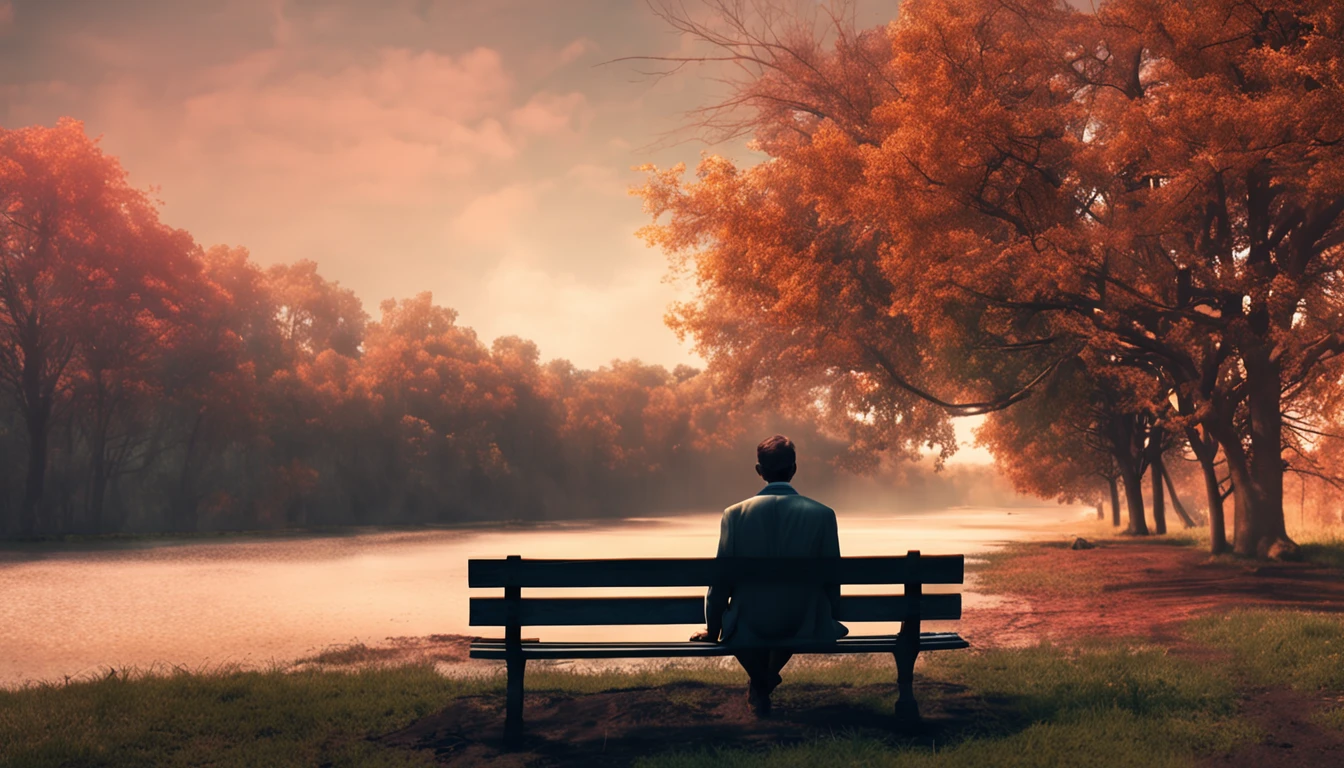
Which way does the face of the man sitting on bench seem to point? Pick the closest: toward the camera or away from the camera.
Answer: away from the camera

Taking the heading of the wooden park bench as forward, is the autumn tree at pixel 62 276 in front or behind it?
in front

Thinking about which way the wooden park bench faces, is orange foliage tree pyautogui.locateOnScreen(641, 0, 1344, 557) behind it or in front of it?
in front

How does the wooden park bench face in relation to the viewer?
away from the camera

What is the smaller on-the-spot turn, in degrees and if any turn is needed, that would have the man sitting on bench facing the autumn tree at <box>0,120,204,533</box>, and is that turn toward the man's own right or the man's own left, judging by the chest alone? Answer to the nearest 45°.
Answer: approximately 45° to the man's own left

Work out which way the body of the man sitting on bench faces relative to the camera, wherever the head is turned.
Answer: away from the camera
